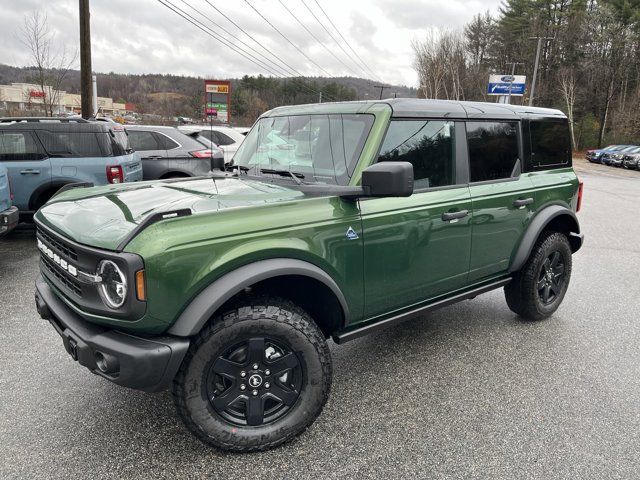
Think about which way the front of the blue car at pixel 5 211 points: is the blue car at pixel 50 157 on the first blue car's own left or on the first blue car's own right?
on the first blue car's own right

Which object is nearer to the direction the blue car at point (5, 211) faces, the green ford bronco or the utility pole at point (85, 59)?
the utility pole

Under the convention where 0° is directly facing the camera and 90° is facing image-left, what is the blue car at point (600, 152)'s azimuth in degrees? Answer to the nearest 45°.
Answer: approximately 45°

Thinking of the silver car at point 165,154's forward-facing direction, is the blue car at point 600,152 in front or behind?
behind

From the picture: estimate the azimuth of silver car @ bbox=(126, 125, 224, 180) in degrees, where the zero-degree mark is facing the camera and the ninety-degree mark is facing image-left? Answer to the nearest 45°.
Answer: approximately 90°
